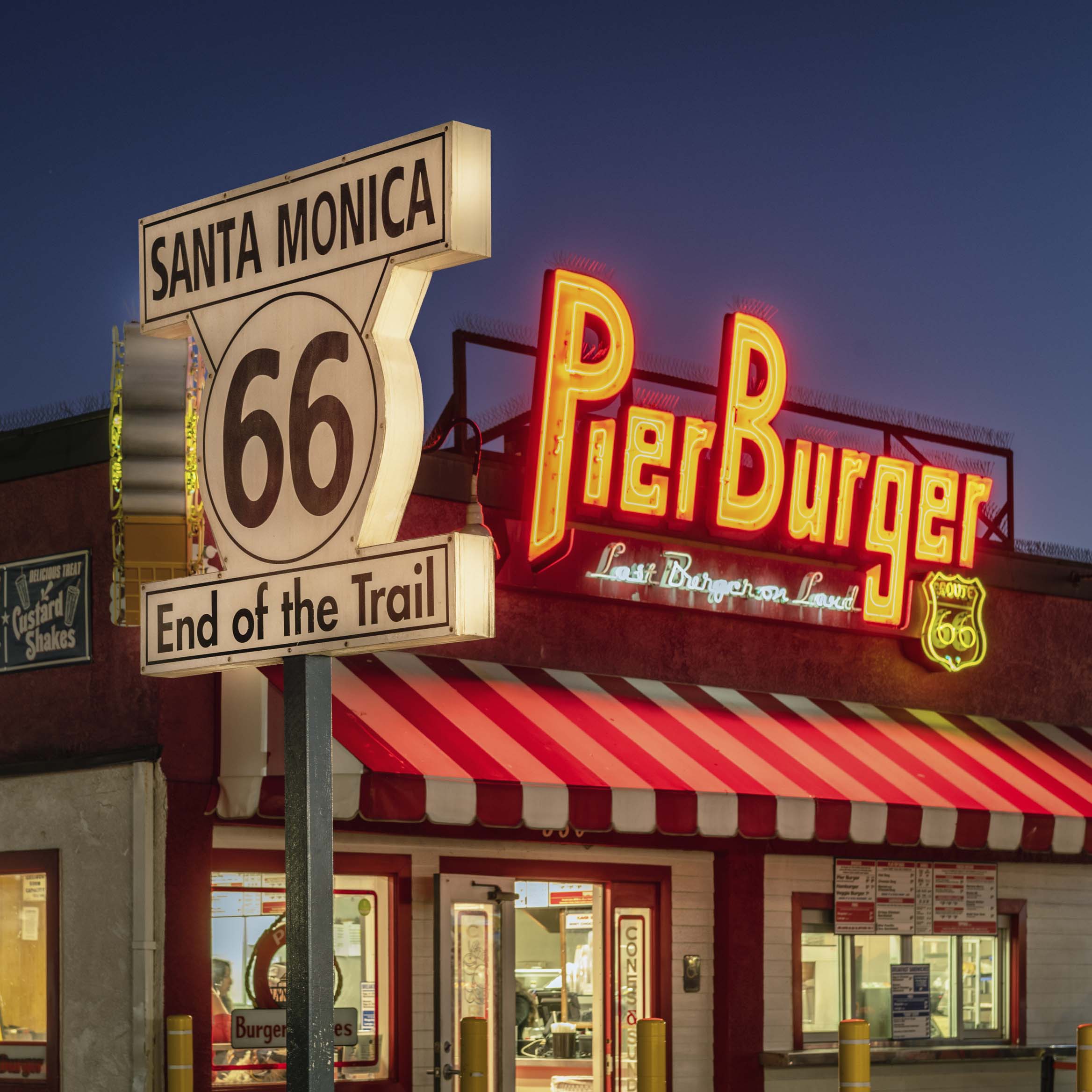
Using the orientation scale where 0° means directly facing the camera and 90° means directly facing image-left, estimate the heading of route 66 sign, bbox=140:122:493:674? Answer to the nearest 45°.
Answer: approximately 45°

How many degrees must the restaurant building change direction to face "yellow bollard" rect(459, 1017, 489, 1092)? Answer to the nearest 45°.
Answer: approximately 45° to its right

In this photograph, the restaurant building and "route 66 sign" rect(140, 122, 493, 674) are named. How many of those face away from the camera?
0

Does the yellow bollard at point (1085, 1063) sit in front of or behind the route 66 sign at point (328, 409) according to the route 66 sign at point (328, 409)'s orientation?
behind

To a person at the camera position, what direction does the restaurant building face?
facing the viewer and to the right of the viewer

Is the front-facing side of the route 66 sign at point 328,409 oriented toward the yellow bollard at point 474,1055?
no

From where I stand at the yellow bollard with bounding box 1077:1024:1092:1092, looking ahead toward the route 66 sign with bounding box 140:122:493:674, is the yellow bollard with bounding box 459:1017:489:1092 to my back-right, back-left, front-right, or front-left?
front-right

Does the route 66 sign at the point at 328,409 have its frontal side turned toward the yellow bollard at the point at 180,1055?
no

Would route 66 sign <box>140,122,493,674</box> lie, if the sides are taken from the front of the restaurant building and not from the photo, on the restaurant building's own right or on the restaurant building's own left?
on the restaurant building's own right

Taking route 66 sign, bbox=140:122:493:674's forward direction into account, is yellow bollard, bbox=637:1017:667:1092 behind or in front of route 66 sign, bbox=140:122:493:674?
behind
